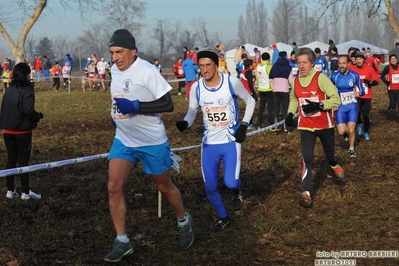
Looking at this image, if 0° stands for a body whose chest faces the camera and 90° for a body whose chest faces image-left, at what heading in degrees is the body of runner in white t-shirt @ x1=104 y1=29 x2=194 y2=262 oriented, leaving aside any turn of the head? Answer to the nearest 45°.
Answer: approximately 45°

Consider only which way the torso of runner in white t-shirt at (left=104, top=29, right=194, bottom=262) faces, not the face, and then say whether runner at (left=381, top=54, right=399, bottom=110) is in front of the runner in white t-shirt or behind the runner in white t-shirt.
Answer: behind

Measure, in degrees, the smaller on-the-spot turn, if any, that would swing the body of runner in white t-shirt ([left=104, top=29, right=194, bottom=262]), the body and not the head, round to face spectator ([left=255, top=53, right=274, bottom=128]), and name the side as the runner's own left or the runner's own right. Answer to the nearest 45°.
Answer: approximately 135° to the runner's own right
